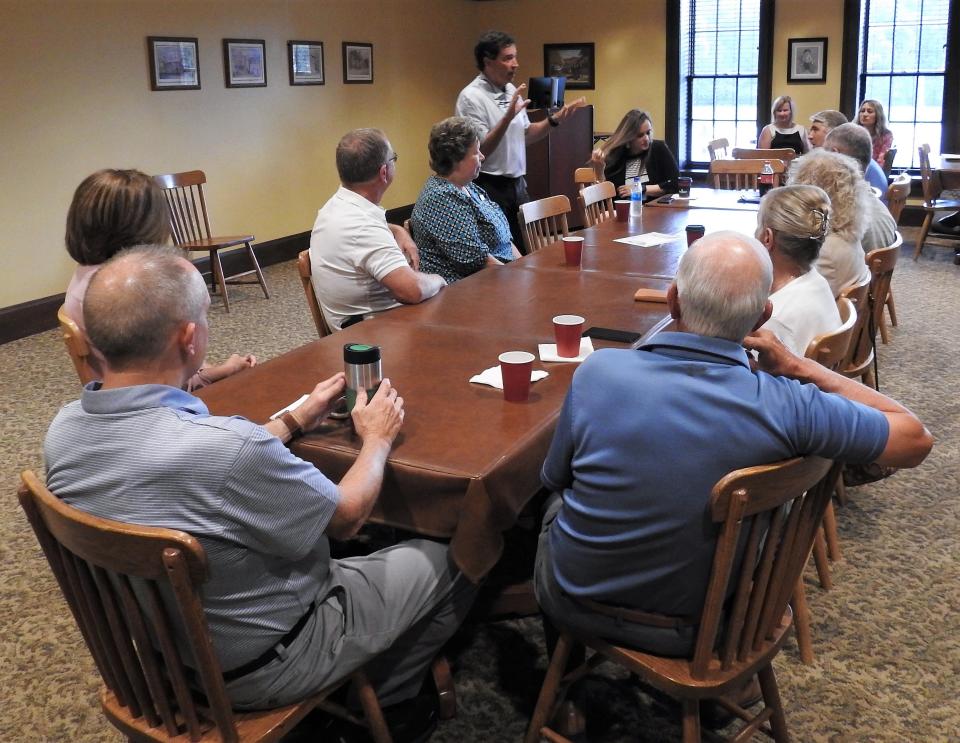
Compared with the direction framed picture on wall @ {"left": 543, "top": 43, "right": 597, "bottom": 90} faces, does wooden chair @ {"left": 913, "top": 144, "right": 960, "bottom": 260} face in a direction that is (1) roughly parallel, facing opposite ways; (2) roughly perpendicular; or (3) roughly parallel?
roughly perpendicular

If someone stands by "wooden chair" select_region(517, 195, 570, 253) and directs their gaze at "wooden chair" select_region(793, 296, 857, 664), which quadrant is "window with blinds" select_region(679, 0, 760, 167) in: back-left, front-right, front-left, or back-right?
back-left

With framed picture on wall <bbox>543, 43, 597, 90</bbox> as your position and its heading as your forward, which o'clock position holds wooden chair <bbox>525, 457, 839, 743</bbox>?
The wooden chair is roughly at 12 o'clock from the framed picture on wall.

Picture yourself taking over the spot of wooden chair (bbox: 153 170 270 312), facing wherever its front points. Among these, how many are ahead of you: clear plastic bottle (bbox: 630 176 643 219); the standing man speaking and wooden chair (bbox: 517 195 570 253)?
3

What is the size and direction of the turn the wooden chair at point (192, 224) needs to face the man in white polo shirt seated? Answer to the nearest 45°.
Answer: approximately 45° to its right

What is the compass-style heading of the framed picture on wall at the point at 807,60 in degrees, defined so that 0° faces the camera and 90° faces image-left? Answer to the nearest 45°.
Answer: approximately 0°

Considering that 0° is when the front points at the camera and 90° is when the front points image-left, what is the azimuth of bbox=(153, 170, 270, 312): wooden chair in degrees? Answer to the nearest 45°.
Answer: approximately 315°

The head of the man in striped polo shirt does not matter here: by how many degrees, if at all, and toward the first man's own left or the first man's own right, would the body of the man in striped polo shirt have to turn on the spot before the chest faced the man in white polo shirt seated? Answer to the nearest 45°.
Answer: approximately 45° to the first man's own left

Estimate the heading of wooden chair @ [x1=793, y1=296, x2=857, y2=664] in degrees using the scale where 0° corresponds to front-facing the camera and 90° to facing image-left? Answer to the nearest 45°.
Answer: approximately 135°

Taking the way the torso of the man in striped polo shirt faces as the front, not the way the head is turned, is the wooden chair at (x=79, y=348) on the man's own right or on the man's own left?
on the man's own left

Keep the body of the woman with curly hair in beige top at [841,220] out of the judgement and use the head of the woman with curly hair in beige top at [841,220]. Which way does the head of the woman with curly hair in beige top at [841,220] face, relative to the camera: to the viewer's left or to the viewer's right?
to the viewer's left

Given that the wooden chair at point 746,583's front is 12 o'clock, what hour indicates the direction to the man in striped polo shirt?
The man in striped polo shirt is roughly at 10 o'clock from the wooden chair.

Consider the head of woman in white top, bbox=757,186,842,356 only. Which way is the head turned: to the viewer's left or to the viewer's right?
to the viewer's left
